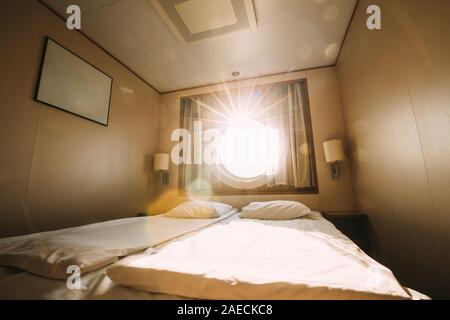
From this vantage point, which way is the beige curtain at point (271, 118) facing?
toward the camera

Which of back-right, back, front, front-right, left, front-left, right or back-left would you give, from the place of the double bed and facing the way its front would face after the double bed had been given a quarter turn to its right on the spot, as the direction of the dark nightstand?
back-right

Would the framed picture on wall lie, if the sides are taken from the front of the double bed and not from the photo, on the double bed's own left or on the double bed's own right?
on the double bed's own right

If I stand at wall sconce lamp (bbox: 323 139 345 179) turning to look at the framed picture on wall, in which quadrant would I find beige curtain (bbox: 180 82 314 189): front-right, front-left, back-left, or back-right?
front-right

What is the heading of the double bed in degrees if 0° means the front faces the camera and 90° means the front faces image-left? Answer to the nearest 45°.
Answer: approximately 0°

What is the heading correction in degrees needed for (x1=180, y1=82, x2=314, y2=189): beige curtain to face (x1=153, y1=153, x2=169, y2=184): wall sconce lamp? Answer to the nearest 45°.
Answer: approximately 90° to its right

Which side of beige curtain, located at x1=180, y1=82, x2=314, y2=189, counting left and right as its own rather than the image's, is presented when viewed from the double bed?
front

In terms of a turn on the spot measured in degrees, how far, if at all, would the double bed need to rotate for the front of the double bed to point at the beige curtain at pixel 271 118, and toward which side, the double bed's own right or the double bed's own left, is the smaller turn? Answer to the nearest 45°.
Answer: approximately 135° to the double bed's own left

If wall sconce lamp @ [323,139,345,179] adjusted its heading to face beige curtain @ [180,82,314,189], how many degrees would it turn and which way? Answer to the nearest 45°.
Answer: approximately 90° to its right
